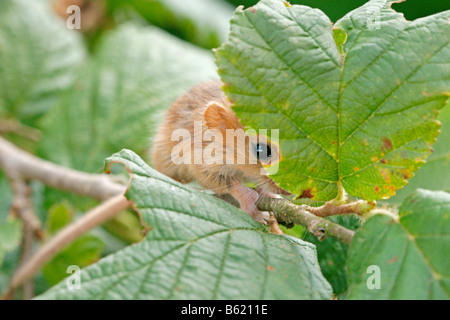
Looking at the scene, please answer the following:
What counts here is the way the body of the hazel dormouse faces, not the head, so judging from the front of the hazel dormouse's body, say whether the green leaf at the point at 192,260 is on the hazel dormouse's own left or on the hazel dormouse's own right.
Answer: on the hazel dormouse's own right

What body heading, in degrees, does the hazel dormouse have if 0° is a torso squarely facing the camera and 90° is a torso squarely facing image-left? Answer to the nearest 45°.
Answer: approximately 270°

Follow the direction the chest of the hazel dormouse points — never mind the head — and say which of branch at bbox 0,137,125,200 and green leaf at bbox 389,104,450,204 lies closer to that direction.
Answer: the green leaf

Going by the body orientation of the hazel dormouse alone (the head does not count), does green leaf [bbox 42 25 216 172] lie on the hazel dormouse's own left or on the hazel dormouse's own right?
on the hazel dormouse's own left

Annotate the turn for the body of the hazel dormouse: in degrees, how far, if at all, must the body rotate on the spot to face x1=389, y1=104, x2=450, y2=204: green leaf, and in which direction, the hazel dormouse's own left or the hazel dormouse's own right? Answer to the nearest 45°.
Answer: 0° — it already faces it

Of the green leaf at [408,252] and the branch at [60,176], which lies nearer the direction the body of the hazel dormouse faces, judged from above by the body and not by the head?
the green leaf

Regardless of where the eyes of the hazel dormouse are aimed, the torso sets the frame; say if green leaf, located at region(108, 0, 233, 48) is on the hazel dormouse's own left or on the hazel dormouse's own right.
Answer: on the hazel dormouse's own left

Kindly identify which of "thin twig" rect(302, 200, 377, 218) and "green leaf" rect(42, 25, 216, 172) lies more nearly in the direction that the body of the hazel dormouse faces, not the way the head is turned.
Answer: the thin twig

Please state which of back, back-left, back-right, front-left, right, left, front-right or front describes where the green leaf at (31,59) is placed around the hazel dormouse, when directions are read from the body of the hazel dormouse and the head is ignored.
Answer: back-left
